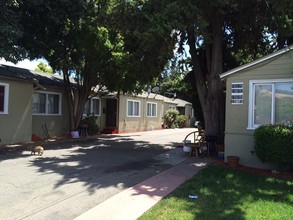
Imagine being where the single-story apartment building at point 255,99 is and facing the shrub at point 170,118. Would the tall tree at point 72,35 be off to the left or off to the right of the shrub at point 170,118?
left

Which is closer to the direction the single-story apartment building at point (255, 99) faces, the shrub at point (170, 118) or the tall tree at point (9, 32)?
the tall tree

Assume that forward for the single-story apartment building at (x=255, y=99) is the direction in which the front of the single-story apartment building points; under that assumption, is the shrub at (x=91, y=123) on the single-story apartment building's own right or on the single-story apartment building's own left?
on the single-story apartment building's own right

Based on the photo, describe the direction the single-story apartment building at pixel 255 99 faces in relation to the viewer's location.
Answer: facing the viewer

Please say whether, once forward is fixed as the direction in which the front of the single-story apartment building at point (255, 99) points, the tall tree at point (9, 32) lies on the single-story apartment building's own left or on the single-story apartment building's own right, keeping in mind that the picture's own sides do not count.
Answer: on the single-story apartment building's own right

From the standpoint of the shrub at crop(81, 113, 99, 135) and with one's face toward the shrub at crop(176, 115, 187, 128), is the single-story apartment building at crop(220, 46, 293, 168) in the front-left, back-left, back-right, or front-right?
back-right
